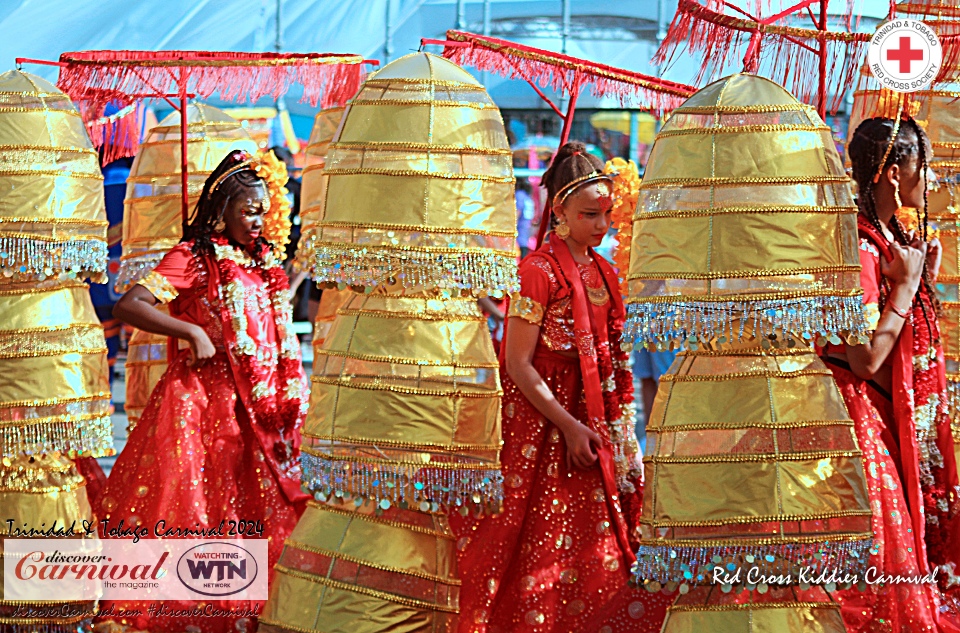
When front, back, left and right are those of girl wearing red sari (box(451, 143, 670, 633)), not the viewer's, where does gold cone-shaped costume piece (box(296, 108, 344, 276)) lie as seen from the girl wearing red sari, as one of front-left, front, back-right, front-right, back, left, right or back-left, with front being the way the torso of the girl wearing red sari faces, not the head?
back

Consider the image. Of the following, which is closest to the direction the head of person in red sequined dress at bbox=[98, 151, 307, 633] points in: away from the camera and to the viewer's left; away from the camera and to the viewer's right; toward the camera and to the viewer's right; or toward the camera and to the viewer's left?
toward the camera and to the viewer's right

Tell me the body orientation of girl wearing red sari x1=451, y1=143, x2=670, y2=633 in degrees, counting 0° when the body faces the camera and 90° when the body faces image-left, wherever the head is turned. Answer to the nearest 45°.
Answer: approximately 315°
